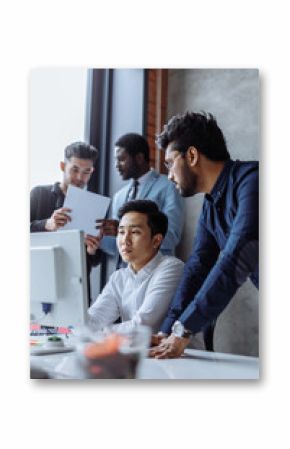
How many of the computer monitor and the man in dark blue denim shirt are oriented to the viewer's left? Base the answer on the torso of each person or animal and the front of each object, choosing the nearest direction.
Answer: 1

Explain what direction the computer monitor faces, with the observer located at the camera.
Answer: facing away from the viewer and to the right of the viewer

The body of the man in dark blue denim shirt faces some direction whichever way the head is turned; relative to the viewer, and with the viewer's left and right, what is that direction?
facing to the left of the viewer

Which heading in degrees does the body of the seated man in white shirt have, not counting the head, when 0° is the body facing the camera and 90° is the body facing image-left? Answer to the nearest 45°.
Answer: approximately 45°

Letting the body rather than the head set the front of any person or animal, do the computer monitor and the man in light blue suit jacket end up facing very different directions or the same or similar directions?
very different directions

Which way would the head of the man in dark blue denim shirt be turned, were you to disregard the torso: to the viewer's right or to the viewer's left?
to the viewer's left

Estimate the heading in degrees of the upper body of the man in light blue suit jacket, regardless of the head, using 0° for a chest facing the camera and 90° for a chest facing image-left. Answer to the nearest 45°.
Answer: approximately 45°
